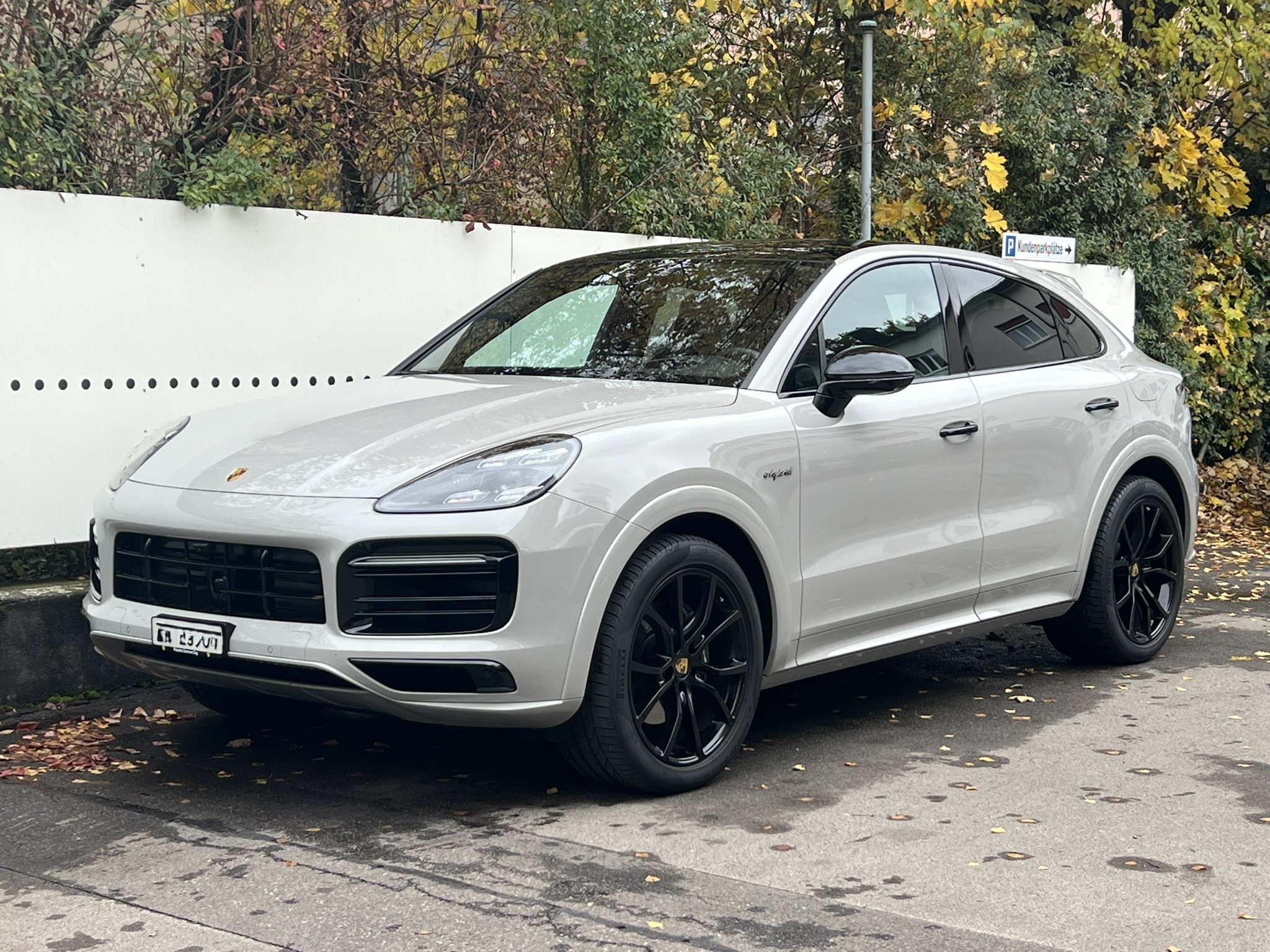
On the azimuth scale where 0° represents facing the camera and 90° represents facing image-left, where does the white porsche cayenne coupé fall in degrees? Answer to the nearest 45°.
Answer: approximately 45°

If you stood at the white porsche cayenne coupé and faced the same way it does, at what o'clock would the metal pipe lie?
The metal pipe is roughly at 5 o'clock from the white porsche cayenne coupé.

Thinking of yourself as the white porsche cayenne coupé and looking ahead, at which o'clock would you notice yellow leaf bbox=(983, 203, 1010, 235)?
The yellow leaf is roughly at 5 o'clock from the white porsche cayenne coupé.

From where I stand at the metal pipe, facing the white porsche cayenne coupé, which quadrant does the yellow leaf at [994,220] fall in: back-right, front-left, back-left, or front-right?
back-left
